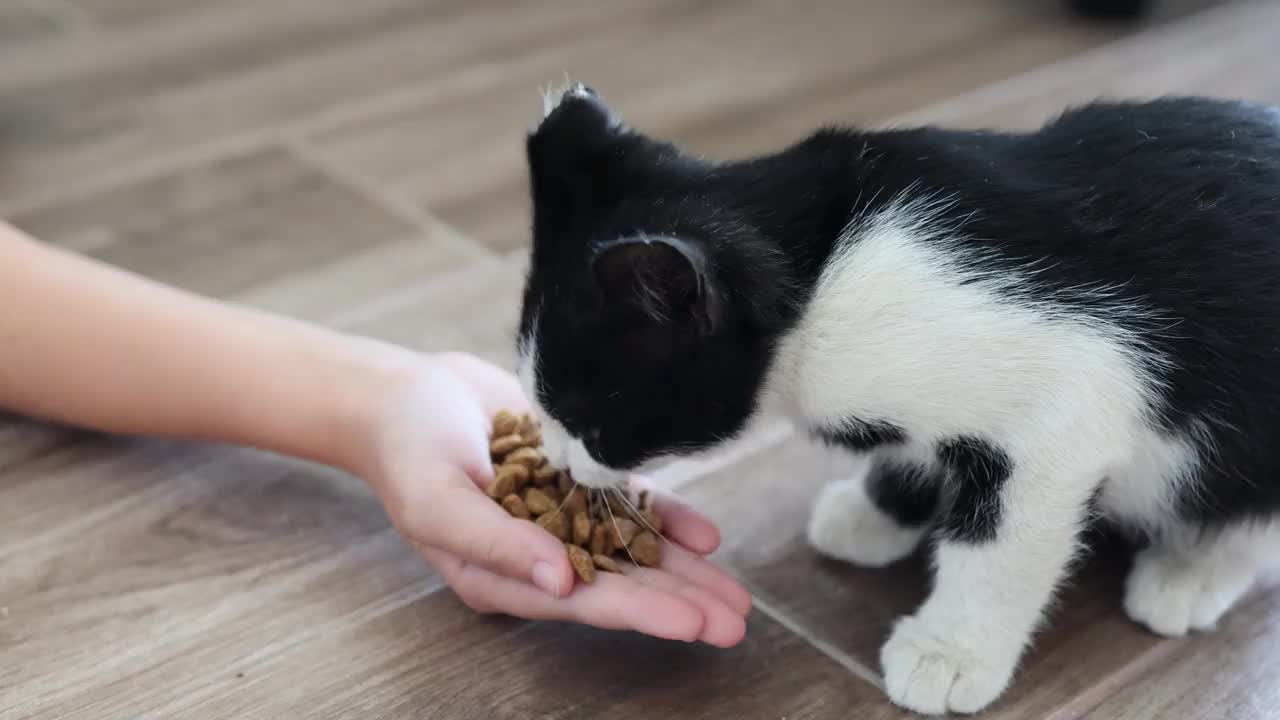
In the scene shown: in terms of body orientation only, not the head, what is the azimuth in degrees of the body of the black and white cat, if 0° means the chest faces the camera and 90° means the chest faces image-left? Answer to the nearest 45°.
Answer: approximately 90°
